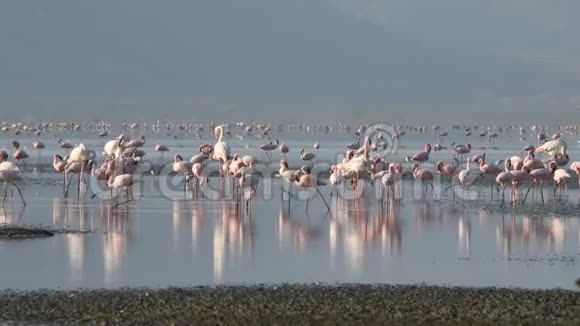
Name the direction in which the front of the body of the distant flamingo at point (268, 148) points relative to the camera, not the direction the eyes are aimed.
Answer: to the viewer's right

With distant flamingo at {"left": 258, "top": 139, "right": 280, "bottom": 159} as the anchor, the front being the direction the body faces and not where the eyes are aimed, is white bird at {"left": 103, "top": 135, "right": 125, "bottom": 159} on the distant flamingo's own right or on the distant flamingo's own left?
on the distant flamingo's own right

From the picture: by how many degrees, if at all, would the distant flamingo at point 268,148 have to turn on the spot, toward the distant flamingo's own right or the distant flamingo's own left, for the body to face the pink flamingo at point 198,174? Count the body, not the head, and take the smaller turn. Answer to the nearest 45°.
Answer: approximately 90° to the distant flamingo's own right
